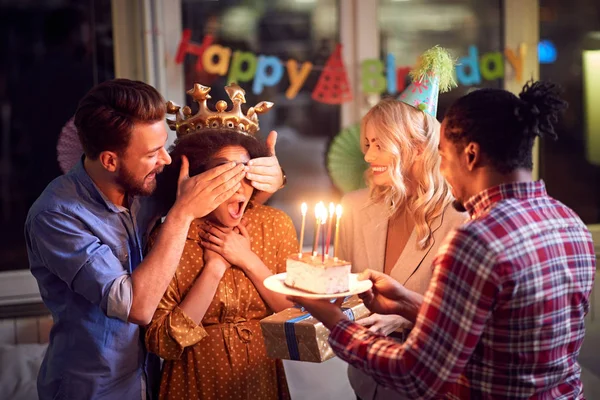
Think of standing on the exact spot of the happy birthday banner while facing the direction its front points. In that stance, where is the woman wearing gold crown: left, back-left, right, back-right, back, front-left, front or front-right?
front

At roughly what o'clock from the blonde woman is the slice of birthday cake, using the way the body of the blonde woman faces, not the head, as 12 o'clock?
The slice of birthday cake is roughly at 11 o'clock from the blonde woman.

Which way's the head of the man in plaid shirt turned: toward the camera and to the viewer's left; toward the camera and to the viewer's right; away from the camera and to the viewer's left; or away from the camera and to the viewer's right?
away from the camera and to the viewer's left

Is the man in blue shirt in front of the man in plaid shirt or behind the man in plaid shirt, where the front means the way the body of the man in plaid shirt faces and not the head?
in front

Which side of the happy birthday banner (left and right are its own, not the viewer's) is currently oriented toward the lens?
front

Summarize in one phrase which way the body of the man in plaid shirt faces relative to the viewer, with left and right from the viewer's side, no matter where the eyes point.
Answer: facing away from the viewer and to the left of the viewer

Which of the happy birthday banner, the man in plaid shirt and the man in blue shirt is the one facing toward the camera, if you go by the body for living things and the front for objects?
the happy birthday banner

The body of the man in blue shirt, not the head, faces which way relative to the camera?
to the viewer's right

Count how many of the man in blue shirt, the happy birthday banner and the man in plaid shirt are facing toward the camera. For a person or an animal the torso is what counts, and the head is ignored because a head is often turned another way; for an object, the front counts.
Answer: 1

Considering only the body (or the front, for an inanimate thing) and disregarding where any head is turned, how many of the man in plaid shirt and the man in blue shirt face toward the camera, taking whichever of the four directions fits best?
0

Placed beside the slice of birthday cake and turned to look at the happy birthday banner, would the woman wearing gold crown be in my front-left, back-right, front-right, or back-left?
front-left

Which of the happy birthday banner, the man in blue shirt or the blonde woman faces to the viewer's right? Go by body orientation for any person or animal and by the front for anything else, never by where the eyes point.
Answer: the man in blue shirt

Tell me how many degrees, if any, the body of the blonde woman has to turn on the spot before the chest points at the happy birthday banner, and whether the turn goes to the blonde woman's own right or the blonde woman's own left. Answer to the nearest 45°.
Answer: approximately 135° to the blonde woman's own right

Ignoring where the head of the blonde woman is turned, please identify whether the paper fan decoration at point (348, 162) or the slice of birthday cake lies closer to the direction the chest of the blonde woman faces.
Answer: the slice of birthday cake
